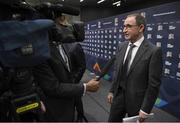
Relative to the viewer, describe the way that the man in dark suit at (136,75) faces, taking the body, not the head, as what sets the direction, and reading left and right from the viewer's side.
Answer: facing the viewer and to the left of the viewer

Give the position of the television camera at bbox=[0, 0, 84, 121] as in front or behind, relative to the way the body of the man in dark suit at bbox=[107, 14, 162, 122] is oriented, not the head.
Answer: in front

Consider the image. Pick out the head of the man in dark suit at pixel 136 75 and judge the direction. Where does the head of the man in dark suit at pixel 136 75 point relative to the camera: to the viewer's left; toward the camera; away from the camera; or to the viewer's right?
to the viewer's left
